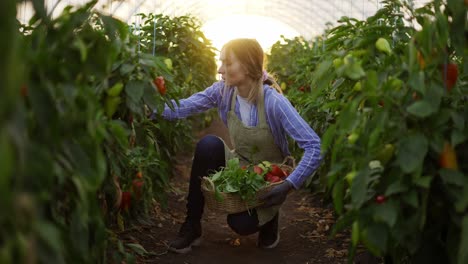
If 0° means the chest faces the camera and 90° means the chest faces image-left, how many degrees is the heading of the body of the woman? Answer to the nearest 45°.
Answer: approximately 45°

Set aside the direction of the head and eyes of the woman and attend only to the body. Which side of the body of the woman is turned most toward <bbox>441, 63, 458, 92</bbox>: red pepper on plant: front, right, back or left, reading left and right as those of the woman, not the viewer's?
left

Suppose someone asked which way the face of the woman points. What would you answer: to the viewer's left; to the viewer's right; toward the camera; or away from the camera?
to the viewer's left

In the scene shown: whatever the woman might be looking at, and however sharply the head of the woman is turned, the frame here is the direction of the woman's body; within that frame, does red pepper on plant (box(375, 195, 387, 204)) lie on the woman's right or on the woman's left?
on the woman's left
